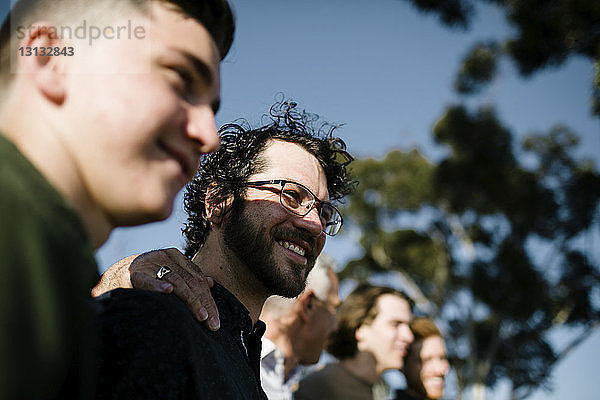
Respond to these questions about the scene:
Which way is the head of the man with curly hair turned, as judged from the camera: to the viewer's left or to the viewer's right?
to the viewer's right

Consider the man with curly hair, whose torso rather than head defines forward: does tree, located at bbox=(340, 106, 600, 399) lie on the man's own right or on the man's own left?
on the man's own left

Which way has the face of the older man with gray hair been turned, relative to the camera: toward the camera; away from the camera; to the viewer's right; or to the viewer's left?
to the viewer's right

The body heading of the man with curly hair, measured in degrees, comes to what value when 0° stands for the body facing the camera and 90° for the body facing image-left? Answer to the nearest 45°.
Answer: approximately 315°

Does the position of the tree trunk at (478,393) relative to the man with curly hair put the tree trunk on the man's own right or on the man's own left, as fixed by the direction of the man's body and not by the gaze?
on the man's own left

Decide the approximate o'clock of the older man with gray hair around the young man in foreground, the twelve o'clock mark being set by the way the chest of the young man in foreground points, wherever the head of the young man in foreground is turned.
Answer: The older man with gray hair is roughly at 10 o'clock from the young man in foreground.

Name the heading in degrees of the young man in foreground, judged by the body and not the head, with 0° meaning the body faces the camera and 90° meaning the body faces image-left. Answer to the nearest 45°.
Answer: approximately 270°
